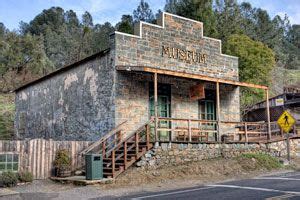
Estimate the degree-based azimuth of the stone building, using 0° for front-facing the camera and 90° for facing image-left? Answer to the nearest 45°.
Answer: approximately 315°

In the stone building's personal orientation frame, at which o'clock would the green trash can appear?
The green trash can is roughly at 2 o'clock from the stone building.

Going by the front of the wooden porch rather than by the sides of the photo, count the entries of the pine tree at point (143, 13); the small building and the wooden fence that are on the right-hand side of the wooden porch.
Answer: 1

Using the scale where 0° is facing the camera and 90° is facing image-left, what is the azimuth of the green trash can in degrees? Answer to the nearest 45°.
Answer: approximately 315°

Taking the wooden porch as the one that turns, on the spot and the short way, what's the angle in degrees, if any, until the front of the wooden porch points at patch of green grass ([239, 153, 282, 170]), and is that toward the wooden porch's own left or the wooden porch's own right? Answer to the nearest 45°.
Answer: approximately 45° to the wooden porch's own left

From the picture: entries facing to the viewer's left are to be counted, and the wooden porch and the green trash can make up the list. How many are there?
0

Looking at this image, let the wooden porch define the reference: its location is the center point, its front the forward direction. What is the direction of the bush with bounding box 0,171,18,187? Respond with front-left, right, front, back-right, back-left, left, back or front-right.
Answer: right

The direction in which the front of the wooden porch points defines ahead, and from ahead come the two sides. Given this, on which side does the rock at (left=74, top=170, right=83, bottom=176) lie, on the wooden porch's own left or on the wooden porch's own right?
on the wooden porch's own right

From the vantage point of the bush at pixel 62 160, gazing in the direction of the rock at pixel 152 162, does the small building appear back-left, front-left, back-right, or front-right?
front-left

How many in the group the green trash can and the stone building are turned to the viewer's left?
0

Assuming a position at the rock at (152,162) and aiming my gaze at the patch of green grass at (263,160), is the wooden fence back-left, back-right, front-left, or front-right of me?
back-left

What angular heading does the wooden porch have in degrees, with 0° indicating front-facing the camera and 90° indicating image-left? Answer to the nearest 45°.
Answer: approximately 315°

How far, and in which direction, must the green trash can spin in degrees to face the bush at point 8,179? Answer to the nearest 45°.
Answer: approximately 135° to its right

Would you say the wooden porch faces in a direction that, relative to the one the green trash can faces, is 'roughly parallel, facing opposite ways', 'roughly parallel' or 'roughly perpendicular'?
roughly parallel

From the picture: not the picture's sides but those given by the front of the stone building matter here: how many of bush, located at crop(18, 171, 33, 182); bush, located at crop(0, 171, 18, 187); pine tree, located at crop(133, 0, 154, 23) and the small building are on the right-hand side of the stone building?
2

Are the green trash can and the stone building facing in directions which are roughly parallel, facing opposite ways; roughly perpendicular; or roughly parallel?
roughly parallel
